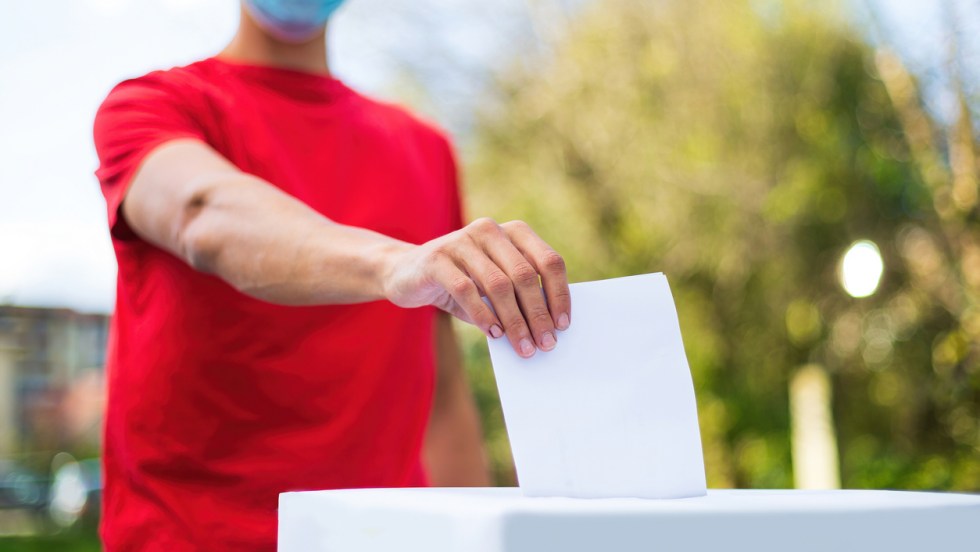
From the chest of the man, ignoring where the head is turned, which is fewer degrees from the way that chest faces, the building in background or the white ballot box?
the white ballot box

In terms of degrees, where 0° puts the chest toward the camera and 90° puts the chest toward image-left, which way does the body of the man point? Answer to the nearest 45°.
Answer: approximately 315°

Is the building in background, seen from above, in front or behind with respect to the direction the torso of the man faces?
behind

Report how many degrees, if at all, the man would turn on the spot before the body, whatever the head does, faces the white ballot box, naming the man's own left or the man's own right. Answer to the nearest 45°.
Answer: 0° — they already face it
